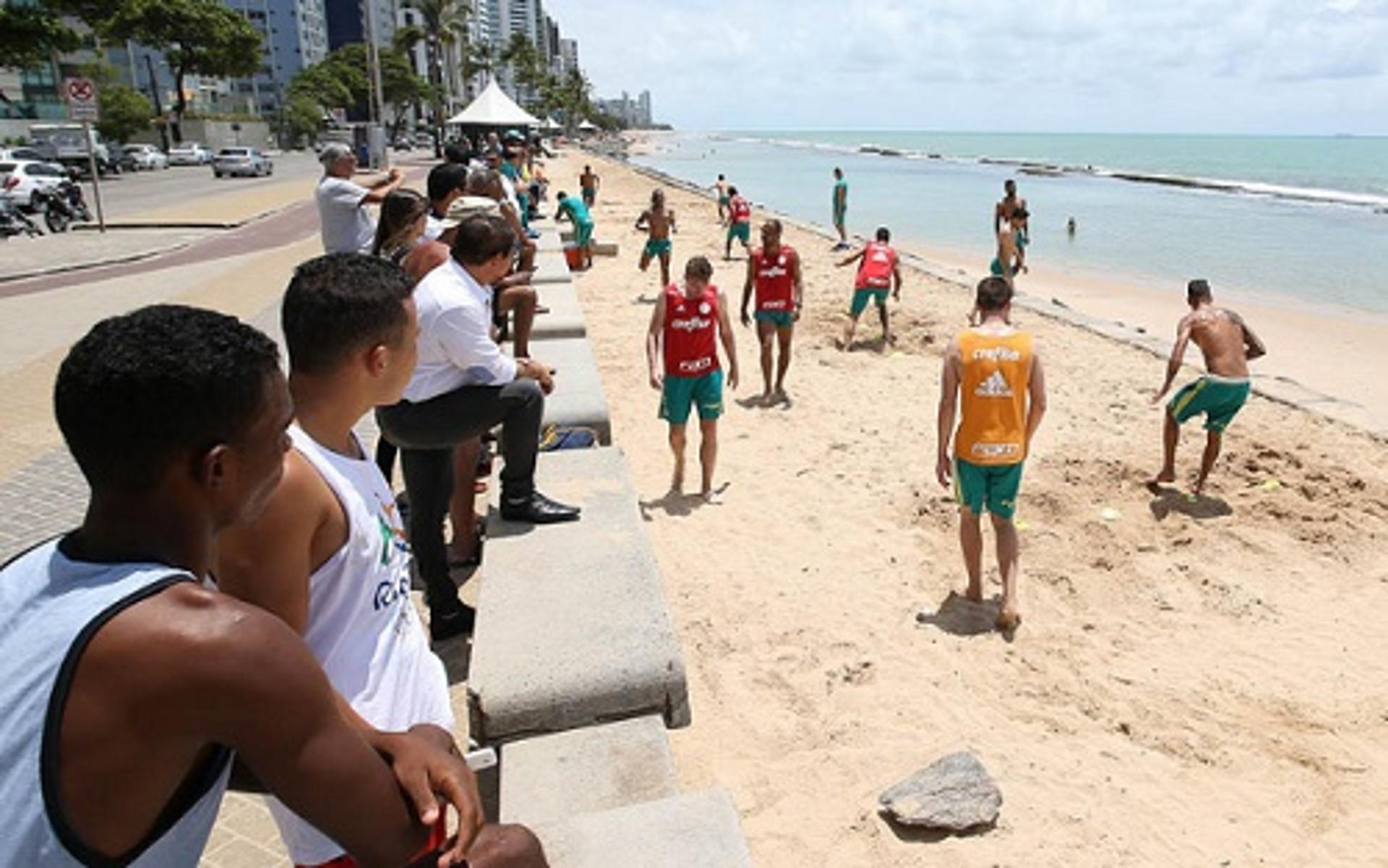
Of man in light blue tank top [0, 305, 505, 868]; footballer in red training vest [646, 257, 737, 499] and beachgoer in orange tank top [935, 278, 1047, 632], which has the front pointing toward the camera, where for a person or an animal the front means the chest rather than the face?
the footballer in red training vest

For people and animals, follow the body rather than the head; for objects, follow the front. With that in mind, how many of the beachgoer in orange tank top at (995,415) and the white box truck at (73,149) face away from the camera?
1

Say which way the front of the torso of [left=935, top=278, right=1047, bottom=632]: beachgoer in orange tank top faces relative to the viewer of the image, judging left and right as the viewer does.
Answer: facing away from the viewer

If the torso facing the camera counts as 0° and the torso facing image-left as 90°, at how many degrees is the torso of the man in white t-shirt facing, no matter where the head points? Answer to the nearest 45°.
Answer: approximately 270°

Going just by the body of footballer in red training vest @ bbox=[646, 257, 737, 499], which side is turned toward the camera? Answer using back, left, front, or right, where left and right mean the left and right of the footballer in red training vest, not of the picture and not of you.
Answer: front

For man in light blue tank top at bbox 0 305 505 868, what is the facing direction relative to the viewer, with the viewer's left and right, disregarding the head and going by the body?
facing away from the viewer and to the right of the viewer

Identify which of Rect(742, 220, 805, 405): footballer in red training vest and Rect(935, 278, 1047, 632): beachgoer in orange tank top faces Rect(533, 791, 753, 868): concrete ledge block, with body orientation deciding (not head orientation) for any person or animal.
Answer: the footballer in red training vest

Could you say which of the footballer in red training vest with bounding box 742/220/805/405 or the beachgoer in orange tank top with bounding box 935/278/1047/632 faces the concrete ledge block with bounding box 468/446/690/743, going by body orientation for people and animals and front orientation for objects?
the footballer in red training vest

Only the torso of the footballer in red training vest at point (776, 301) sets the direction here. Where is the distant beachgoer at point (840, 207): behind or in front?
behind

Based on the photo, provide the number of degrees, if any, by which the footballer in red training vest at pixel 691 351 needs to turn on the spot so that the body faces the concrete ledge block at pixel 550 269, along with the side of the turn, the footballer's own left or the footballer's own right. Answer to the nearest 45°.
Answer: approximately 180°

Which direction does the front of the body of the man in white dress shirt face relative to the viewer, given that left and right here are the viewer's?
facing to the right of the viewer

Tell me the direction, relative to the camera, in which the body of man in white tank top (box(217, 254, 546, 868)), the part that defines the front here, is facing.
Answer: to the viewer's right

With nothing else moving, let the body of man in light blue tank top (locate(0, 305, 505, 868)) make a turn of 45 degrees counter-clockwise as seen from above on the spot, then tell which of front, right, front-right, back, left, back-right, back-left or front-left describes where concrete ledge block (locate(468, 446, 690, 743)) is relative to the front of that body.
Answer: front-right

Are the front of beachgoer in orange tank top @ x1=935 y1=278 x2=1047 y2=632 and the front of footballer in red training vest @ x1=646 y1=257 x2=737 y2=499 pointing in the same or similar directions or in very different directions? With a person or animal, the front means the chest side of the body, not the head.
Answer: very different directions
